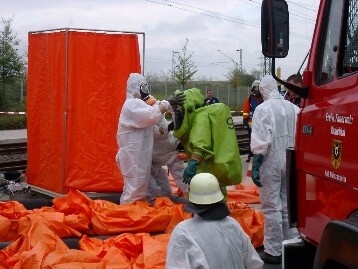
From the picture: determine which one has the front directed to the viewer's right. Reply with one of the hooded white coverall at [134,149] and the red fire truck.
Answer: the hooded white coverall

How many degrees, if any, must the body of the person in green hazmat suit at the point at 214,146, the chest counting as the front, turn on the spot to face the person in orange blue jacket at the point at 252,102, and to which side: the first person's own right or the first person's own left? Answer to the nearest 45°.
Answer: approximately 90° to the first person's own right

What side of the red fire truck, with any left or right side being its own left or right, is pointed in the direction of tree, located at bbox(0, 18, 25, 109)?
front

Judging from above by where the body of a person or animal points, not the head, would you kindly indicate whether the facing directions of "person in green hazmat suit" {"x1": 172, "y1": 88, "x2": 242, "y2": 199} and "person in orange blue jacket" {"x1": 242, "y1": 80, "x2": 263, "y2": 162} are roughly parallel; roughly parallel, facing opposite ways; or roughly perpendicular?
roughly perpendicular

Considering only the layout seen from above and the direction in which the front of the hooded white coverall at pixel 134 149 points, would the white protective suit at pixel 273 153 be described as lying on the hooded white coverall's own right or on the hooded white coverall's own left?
on the hooded white coverall's own right

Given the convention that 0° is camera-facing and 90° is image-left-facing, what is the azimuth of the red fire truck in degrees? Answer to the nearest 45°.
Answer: approximately 135°

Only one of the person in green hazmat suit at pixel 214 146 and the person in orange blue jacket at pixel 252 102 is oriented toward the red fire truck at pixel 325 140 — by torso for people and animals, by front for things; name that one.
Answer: the person in orange blue jacket

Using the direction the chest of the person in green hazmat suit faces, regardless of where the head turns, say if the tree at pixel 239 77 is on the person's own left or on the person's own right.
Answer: on the person's own right

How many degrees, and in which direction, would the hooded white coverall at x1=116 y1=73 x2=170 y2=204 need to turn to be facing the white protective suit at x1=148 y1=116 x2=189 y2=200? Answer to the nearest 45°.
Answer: approximately 45° to its left

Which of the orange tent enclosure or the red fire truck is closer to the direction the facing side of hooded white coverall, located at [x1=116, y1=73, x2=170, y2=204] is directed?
the red fire truck

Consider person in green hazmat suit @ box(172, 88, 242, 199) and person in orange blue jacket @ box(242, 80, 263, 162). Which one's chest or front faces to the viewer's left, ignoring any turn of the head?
the person in green hazmat suit

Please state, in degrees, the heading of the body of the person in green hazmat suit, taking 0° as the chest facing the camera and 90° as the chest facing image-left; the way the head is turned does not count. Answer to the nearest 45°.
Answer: approximately 90°

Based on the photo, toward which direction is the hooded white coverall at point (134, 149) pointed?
to the viewer's right

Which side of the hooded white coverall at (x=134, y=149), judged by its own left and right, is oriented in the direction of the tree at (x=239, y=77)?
left

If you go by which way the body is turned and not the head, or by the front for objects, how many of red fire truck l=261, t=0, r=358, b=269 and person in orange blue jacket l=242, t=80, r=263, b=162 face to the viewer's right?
0
